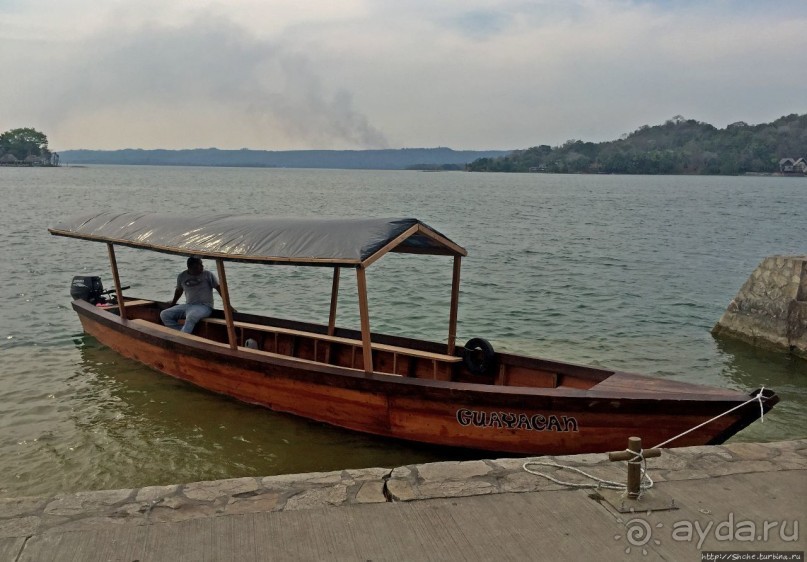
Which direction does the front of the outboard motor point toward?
to the viewer's right

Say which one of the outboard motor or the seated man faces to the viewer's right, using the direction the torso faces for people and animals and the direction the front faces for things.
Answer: the outboard motor

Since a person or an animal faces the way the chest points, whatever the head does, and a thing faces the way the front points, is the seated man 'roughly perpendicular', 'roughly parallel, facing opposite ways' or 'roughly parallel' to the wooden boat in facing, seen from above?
roughly perpendicular

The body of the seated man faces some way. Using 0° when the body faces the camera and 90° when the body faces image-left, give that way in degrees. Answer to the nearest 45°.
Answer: approximately 45°

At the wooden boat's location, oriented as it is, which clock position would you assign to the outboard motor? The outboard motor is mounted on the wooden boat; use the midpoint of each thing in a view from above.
The outboard motor is roughly at 6 o'clock from the wooden boat.

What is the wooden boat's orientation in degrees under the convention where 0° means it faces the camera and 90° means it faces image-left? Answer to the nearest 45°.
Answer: approximately 315°

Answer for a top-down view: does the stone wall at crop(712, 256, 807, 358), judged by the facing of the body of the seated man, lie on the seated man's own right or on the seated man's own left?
on the seated man's own left

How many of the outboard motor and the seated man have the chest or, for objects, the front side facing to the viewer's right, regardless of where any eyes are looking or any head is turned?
1
